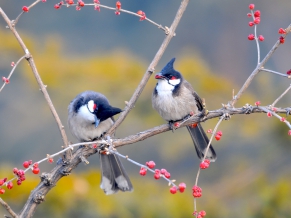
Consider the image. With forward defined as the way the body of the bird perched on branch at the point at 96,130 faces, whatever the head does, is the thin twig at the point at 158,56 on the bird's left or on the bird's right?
on the bird's left

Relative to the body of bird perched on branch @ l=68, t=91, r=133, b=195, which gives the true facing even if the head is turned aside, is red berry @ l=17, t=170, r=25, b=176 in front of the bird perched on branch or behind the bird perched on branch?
in front

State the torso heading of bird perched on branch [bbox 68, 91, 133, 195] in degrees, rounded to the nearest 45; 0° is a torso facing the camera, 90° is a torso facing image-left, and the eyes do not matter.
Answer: approximately 45°

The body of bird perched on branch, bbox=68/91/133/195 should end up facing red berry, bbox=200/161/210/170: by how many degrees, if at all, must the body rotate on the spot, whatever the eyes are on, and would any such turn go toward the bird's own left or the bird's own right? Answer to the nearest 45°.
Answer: approximately 45° to the bird's own left

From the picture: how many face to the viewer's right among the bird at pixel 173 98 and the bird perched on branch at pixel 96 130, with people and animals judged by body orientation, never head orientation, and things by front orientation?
0

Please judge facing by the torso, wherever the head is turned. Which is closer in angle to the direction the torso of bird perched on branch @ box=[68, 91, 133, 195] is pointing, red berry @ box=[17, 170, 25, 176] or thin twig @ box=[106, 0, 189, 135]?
the red berry

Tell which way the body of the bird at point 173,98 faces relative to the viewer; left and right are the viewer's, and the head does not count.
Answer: facing the viewer and to the left of the viewer
